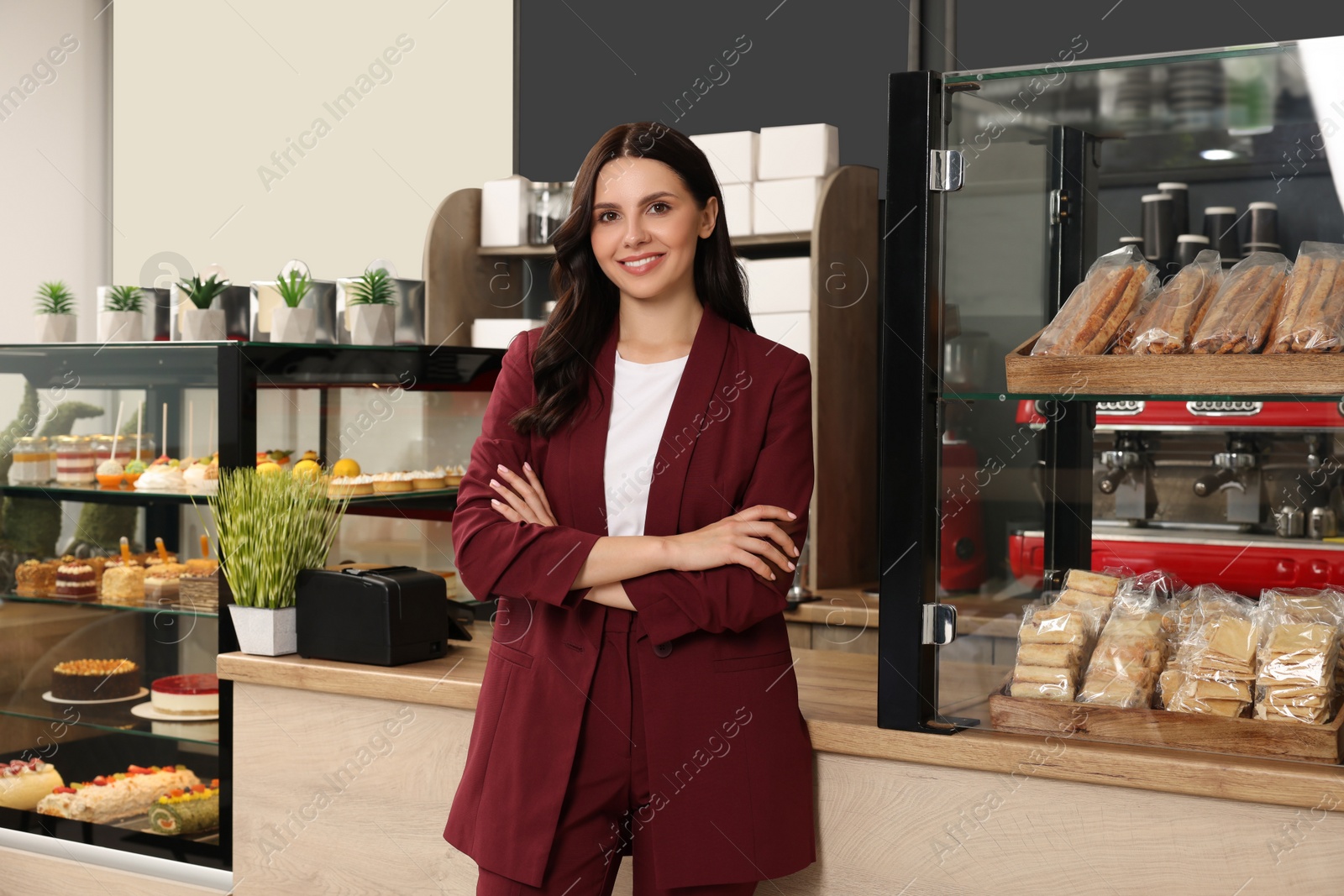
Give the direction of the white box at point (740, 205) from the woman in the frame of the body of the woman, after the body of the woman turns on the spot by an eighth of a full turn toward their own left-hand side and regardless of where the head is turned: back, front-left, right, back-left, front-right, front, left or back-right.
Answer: back-left

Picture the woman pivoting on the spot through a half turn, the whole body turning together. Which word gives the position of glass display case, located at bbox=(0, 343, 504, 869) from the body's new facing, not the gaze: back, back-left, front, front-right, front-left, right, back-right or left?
front-left

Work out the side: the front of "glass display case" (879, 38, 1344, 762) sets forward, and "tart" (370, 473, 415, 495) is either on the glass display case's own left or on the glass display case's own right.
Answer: on the glass display case's own right

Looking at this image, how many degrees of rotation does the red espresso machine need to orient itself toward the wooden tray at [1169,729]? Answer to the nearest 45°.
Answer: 0° — it already faces it

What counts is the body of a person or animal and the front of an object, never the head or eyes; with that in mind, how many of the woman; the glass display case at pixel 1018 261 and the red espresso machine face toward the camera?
3

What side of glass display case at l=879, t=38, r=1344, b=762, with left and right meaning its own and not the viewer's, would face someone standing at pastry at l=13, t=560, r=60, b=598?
right

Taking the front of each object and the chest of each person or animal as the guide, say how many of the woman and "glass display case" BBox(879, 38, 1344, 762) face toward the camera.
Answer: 2

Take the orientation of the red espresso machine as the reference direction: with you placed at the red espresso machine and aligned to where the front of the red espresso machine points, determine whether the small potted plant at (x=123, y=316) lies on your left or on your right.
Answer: on your right

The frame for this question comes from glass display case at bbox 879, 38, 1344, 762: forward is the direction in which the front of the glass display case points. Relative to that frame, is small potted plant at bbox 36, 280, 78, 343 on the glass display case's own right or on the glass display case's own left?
on the glass display case's own right

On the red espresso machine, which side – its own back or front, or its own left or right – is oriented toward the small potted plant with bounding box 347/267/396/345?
right

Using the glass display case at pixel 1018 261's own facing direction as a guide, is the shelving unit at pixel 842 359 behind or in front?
behind

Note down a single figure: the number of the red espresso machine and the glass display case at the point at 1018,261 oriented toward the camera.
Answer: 2
